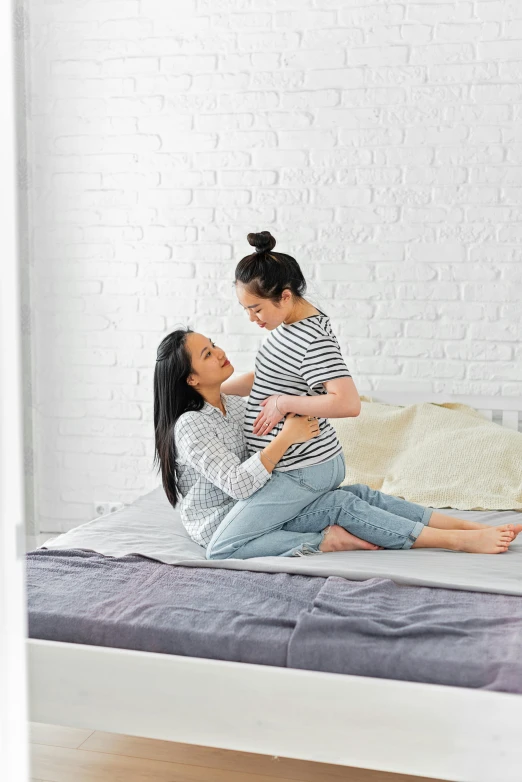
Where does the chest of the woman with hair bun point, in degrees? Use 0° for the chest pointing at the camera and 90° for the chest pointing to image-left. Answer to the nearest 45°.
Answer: approximately 90°

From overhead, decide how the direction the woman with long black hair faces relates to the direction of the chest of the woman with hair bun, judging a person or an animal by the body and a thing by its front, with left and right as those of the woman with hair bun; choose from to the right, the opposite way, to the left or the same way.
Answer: the opposite way

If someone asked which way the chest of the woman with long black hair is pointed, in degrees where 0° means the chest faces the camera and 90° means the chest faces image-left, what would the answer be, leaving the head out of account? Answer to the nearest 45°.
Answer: approximately 270°
